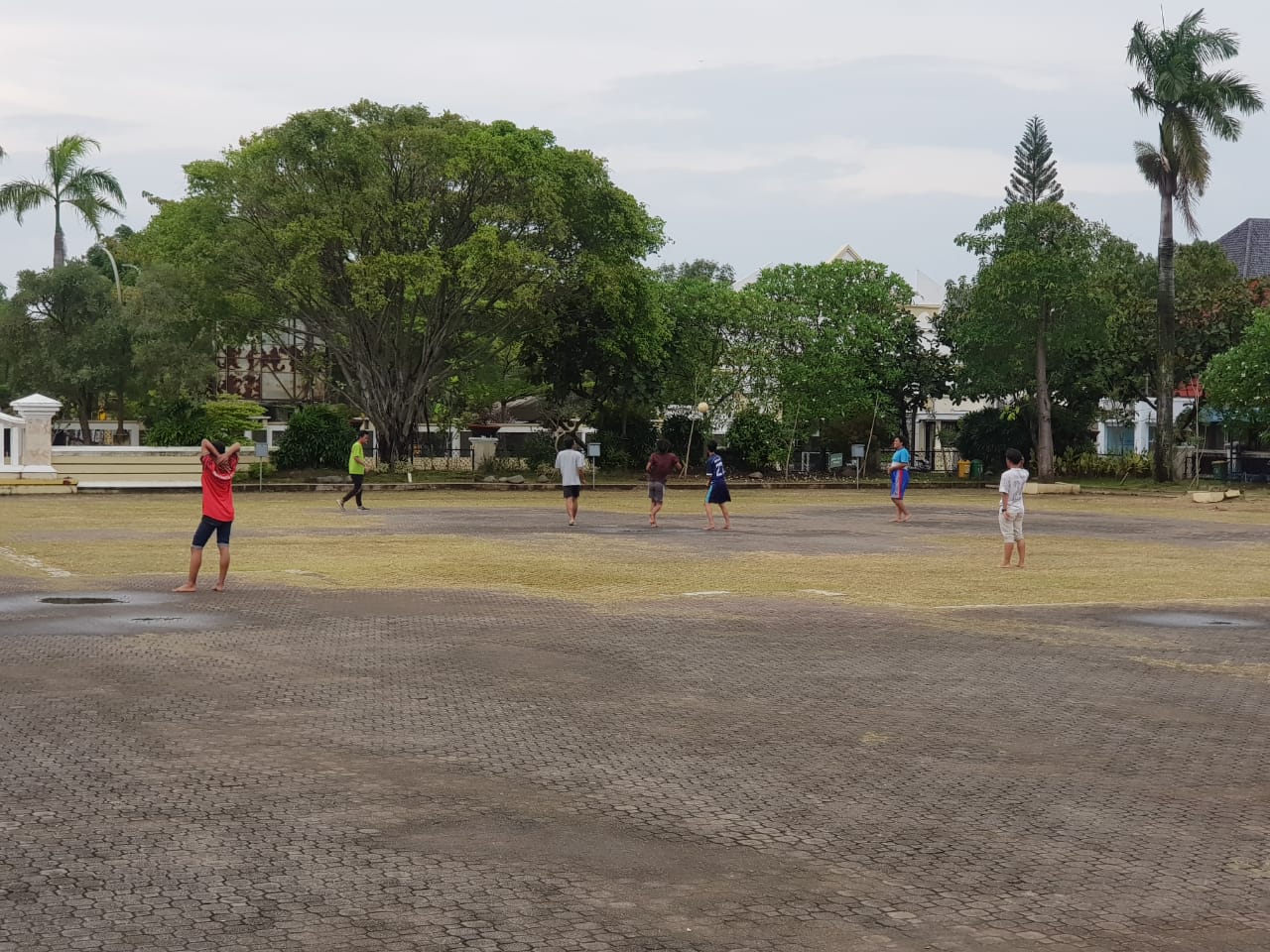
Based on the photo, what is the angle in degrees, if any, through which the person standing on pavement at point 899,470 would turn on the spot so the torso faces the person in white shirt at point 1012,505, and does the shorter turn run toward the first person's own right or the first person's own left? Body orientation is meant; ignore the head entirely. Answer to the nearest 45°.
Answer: approximately 90° to the first person's own left

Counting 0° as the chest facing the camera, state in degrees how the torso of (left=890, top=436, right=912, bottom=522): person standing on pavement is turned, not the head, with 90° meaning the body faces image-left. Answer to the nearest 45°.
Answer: approximately 90°

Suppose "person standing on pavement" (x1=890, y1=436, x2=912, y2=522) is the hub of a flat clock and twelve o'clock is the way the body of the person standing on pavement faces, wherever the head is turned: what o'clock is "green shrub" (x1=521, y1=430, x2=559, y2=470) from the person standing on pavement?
The green shrub is roughly at 2 o'clock from the person standing on pavement.

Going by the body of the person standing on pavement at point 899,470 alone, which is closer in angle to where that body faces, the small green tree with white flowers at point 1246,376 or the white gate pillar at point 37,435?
the white gate pillar

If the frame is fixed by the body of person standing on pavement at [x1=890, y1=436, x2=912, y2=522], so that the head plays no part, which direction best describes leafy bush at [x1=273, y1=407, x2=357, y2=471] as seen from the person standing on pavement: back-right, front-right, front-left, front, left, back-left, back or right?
front-right

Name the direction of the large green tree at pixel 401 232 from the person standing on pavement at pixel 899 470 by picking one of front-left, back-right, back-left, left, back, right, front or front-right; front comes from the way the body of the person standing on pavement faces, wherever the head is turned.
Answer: front-right

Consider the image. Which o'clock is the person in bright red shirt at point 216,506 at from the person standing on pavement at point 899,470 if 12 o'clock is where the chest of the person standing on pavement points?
The person in bright red shirt is roughly at 10 o'clock from the person standing on pavement.

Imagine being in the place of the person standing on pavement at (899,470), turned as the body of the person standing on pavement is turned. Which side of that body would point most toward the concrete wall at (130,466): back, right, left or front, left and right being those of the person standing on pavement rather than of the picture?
front

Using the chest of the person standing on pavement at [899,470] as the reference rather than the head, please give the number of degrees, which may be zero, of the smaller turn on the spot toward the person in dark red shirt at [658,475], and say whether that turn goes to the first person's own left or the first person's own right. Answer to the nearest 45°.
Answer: approximately 45° to the first person's own left

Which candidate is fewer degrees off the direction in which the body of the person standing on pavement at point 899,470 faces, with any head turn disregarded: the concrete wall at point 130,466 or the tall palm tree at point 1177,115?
the concrete wall

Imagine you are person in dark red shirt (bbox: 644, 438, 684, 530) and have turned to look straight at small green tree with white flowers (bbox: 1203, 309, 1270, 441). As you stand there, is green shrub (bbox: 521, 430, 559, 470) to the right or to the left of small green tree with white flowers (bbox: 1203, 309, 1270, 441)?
left
